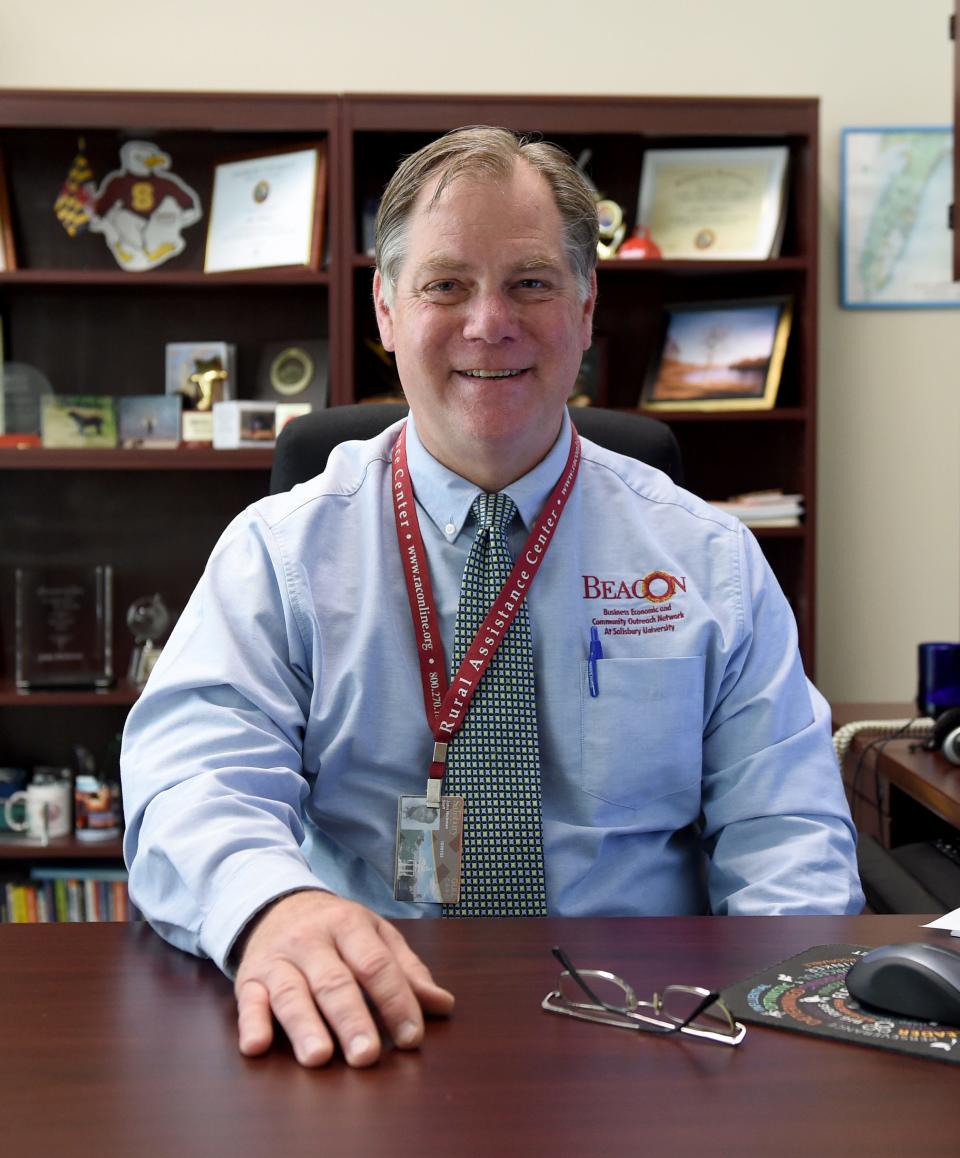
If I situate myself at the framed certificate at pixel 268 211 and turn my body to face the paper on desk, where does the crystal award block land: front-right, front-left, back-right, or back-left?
back-right

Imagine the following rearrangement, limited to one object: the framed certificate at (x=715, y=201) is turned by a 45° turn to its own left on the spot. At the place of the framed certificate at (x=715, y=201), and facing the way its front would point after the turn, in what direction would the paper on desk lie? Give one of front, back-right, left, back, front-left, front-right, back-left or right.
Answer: front-right

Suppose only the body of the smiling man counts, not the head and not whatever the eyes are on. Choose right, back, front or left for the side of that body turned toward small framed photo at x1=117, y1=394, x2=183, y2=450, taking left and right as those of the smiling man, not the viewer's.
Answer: back

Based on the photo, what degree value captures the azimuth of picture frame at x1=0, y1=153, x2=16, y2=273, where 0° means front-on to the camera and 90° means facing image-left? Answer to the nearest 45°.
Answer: approximately 0°

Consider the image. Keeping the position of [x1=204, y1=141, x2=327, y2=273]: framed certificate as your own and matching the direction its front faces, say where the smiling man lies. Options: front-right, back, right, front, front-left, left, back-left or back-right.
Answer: front-left

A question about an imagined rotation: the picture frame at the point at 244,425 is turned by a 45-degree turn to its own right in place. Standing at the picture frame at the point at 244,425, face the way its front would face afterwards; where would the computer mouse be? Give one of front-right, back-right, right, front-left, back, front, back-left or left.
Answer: front-left

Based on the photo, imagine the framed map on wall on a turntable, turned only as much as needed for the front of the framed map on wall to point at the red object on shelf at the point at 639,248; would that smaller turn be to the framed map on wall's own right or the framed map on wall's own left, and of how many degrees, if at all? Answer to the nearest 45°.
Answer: approximately 45° to the framed map on wall's own right

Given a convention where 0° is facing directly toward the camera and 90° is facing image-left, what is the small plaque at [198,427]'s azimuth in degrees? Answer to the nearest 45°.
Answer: approximately 0°

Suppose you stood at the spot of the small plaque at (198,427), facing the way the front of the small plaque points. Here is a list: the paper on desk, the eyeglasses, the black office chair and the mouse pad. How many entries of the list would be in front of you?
4

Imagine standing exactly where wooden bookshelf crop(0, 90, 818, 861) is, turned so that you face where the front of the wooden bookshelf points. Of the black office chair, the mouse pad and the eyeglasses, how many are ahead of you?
3
